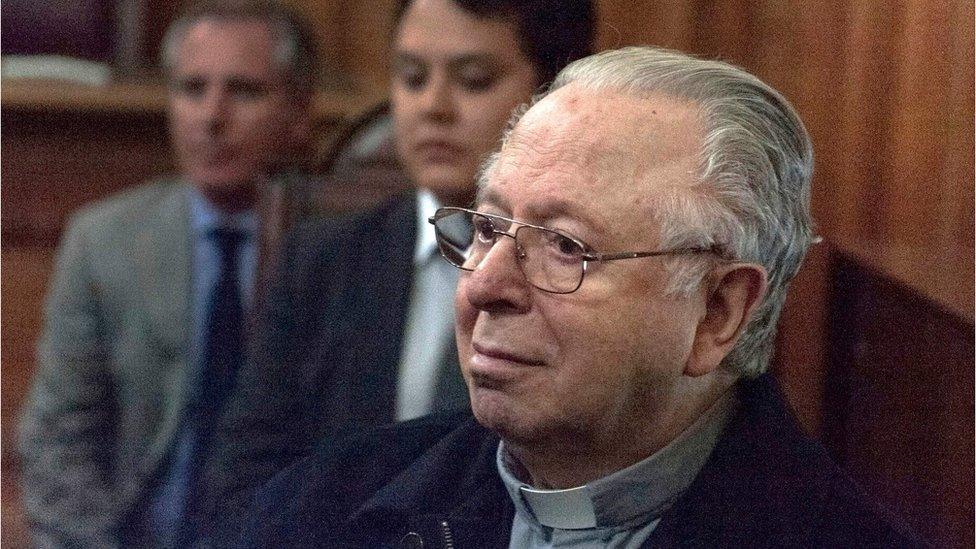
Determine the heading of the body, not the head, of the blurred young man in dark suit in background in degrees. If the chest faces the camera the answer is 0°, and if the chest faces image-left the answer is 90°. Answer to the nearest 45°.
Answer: approximately 0°

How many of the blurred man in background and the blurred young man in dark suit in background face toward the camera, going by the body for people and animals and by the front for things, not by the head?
2

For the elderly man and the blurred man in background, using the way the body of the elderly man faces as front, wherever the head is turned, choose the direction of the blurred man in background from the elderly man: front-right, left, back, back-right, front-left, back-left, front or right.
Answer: right

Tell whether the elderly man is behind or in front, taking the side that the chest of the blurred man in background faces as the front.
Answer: in front
